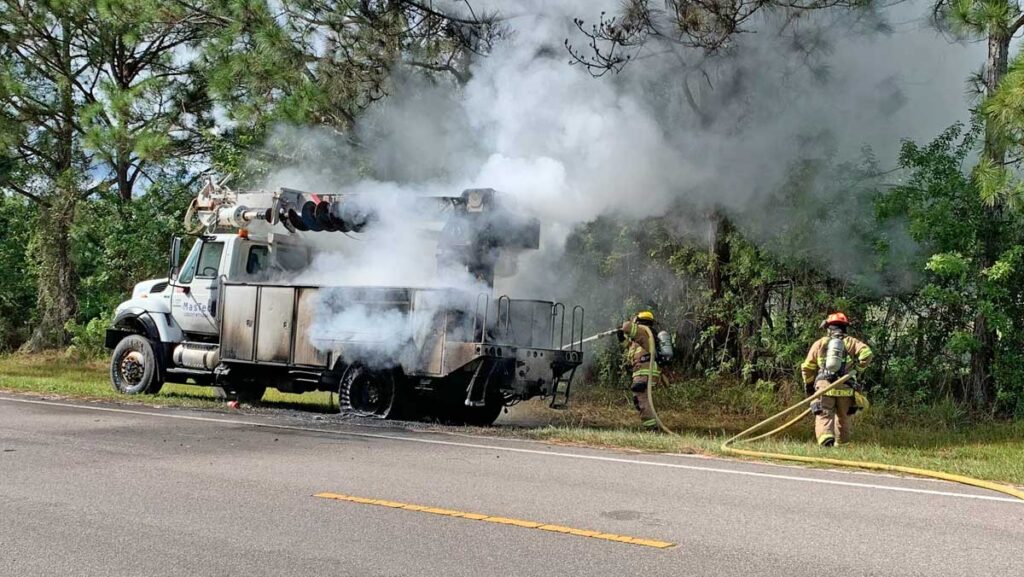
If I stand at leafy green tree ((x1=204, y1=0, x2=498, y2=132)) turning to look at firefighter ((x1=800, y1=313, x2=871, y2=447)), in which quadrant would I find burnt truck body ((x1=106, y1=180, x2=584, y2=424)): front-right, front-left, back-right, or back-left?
front-right

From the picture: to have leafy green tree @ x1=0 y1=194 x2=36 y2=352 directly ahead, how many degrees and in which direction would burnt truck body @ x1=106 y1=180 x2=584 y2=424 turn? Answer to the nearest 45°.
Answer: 0° — it already faces it

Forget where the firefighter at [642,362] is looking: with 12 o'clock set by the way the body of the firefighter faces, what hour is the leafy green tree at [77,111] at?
The leafy green tree is roughly at 1 o'clock from the firefighter.

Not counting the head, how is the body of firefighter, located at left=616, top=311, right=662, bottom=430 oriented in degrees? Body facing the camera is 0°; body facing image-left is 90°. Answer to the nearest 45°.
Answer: approximately 90°

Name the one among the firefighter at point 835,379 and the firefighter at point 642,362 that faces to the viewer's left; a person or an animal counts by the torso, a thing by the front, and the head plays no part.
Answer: the firefighter at point 642,362

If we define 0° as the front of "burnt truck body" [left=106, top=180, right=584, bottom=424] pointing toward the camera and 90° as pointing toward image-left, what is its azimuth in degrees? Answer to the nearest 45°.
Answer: approximately 135°

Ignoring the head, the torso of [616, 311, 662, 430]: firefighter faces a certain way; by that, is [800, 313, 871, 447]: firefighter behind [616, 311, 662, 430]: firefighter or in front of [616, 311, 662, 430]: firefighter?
behind

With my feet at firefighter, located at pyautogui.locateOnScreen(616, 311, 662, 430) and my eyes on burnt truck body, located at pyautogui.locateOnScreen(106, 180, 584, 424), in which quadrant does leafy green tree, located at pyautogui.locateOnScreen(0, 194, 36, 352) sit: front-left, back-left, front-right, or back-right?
front-right
